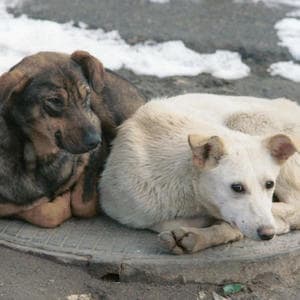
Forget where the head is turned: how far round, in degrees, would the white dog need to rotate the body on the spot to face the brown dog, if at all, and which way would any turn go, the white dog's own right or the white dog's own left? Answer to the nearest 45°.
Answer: approximately 135° to the white dog's own right

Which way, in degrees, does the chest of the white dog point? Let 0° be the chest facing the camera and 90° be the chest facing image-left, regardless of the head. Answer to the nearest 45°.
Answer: approximately 315°
